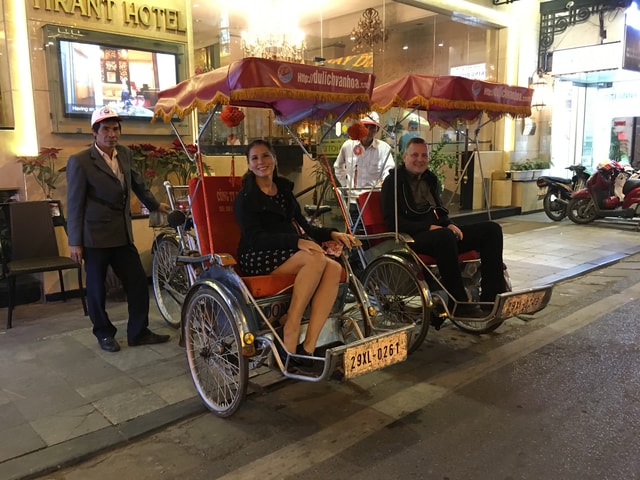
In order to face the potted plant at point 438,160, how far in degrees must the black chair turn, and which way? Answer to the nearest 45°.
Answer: approximately 45° to its left

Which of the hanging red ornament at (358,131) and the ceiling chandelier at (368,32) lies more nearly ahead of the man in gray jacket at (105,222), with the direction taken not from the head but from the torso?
the hanging red ornament

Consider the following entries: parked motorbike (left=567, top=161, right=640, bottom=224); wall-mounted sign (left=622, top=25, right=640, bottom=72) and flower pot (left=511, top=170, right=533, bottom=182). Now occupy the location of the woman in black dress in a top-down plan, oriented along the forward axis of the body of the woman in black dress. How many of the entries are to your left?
3

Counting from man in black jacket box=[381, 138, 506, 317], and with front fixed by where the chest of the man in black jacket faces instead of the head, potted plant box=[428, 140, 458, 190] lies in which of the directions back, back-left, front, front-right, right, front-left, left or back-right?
back-left

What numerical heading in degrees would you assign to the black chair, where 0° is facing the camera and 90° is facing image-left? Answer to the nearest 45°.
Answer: approximately 315°

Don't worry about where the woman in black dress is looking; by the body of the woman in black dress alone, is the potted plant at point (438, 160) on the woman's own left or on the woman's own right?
on the woman's own left
